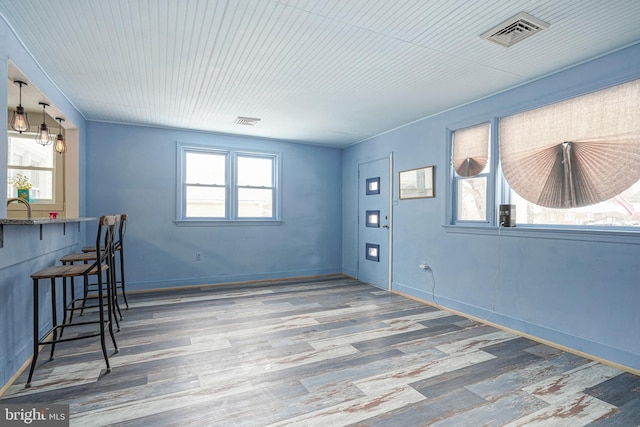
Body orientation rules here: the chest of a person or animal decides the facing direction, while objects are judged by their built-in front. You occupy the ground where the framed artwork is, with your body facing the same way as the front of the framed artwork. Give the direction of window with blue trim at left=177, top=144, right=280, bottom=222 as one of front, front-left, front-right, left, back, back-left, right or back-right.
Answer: front-right

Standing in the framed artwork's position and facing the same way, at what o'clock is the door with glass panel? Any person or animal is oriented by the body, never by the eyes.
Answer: The door with glass panel is roughly at 3 o'clock from the framed artwork.

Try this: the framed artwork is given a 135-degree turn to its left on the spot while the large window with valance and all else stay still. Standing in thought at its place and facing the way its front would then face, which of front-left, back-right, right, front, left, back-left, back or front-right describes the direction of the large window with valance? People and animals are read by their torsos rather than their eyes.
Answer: front-right

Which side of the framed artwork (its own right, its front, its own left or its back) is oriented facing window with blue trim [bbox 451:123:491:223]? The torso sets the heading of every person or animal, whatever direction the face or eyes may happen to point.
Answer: left

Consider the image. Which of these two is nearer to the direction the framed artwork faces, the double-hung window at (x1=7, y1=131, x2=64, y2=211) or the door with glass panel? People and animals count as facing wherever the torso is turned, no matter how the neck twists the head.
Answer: the double-hung window

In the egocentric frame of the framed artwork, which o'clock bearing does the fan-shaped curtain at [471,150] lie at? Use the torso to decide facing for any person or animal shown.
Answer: The fan-shaped curtain is roughly at 9 o'clock from the framed artwork.

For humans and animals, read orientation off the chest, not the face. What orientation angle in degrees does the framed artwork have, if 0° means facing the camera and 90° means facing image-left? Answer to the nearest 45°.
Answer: approximately 45°
